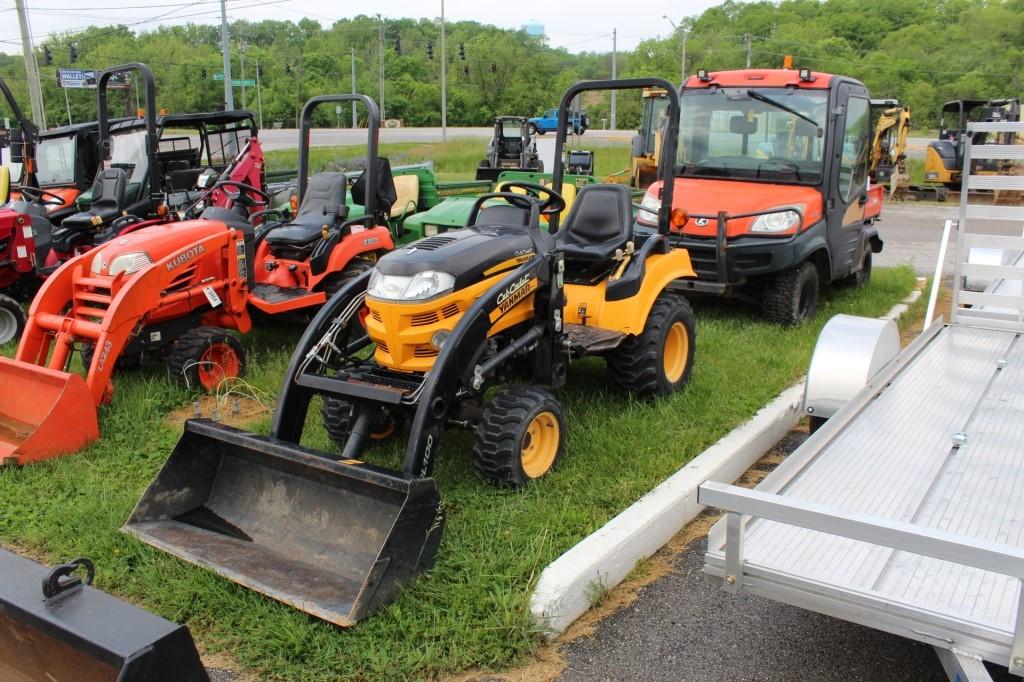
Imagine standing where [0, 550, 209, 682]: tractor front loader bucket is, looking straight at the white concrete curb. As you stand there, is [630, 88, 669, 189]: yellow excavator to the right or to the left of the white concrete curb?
left

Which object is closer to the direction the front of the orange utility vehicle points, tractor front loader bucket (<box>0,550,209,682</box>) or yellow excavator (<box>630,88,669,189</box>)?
the tractor front loader bucket

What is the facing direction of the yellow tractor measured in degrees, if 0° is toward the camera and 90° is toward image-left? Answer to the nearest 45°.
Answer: approximately 45°

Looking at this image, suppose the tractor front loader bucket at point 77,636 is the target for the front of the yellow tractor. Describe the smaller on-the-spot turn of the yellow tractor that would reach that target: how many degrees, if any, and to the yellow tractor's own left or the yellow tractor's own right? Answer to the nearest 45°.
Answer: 0° — it already faces it

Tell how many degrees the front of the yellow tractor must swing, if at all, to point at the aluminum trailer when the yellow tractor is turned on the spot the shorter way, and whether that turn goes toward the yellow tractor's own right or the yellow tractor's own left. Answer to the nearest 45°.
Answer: approximately 90° to the yellow tractor's own left

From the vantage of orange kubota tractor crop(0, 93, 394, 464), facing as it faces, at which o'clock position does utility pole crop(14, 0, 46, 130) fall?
The utility pole is roughly at 4 o'clock from the orange kubota tractor.

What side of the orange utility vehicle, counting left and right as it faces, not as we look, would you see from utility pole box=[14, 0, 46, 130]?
right

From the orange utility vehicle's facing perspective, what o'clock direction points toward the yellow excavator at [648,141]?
The yellow excavator is roughly at 4 o'clock from the orange utility vehicle.
